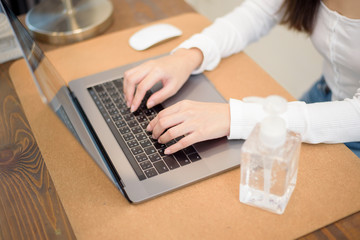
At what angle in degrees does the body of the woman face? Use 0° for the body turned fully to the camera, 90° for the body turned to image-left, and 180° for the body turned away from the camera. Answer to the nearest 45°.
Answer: approximately 45°
